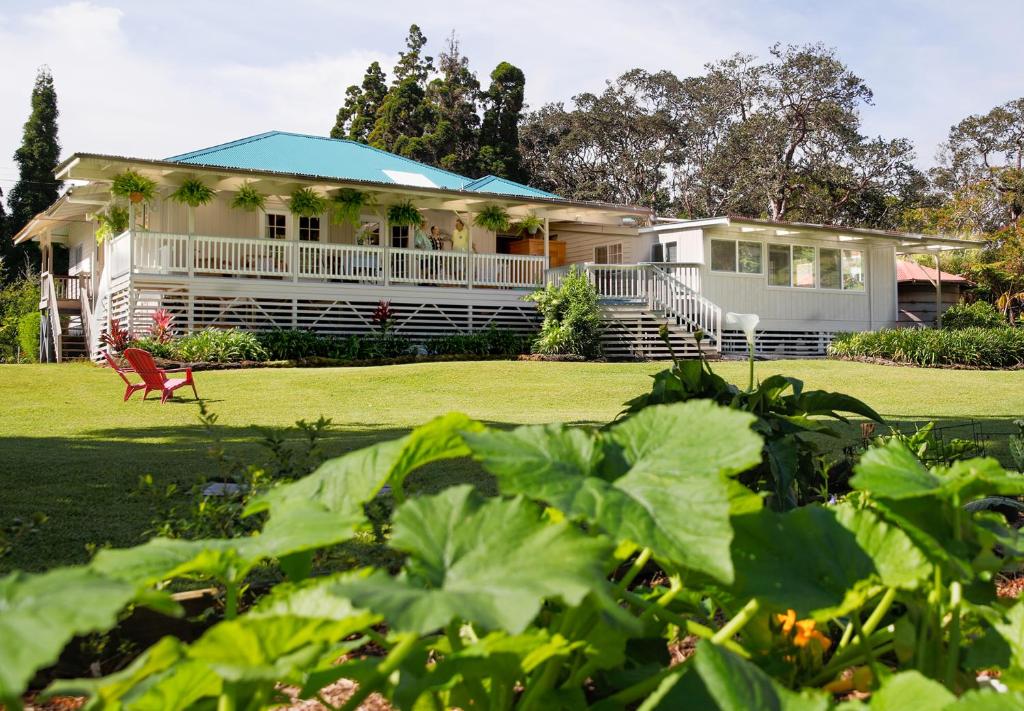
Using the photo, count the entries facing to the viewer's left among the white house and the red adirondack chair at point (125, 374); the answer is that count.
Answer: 0

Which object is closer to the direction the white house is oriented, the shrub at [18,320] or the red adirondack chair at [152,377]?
the red adirondack chair

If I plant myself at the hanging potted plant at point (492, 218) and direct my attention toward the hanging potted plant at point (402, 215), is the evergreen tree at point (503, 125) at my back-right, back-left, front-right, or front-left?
back-right

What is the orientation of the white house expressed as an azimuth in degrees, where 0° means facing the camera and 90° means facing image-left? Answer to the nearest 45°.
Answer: approximately 315°

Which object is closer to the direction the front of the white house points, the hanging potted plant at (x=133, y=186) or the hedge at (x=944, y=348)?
the hedge

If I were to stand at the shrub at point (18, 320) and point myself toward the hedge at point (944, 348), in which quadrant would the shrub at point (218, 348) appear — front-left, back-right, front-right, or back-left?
front-right

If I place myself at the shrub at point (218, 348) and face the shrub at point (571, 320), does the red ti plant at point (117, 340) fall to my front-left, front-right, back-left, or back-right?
back-left

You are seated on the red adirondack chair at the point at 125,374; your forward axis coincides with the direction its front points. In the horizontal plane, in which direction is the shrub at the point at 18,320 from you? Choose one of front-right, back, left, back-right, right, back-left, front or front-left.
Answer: left

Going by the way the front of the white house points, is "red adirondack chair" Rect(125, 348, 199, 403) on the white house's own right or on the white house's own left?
on the white house's own right

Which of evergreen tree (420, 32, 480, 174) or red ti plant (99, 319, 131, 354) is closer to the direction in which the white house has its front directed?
the red ti plant

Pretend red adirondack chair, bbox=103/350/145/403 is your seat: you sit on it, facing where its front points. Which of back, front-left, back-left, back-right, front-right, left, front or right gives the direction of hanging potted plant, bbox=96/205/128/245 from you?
left
